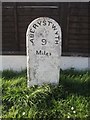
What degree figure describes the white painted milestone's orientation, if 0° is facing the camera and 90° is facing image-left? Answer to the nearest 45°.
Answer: approximately 0°
